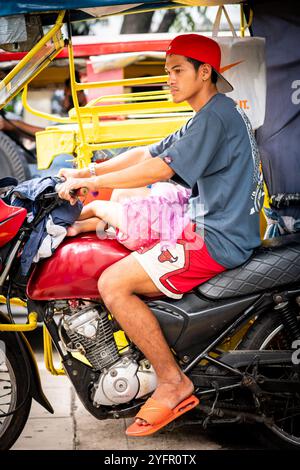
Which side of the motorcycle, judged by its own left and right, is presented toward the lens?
left

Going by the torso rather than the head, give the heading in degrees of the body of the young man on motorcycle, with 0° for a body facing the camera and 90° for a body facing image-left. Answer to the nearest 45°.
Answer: approximately 90°
